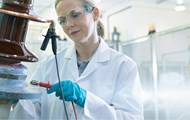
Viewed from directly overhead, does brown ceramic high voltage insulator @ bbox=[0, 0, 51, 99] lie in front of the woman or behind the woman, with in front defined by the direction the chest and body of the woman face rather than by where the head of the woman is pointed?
in front

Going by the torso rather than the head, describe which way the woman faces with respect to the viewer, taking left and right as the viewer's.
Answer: facing the viewer and to the left of the viewer

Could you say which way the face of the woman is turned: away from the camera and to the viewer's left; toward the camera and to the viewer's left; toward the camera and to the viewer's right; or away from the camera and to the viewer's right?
toward the camera and to the viewer's left
